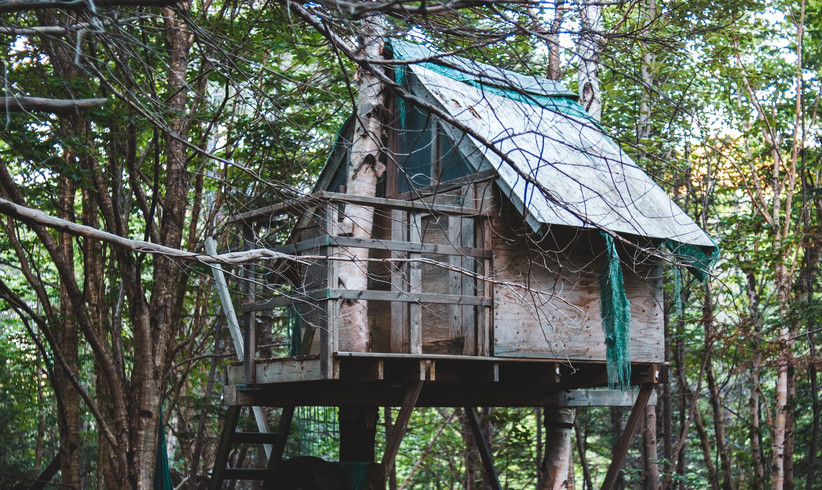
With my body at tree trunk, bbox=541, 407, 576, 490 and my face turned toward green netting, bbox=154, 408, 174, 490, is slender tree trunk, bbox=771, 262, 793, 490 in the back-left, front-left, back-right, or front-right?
back-right

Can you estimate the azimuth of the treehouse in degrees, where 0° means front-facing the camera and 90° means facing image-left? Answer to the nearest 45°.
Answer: approximately 45°

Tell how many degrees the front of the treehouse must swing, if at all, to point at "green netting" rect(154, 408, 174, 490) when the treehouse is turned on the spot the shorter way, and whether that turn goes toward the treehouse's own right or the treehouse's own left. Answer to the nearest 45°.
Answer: approximately 45° to the treehouse's own right

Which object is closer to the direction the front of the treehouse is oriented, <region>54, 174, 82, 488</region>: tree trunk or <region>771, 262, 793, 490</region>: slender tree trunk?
the tree trunk

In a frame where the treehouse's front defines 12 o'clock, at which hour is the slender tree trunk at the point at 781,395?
The slender tree trunk is roughly at 6 o'clock from the treehouse.

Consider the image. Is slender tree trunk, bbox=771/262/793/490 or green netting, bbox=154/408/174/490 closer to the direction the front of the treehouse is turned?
the green netting
